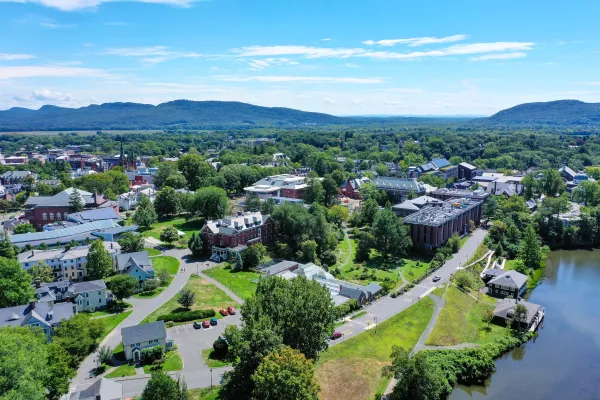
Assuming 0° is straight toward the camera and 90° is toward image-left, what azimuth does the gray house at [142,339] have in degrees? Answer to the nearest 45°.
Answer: approximately 0°

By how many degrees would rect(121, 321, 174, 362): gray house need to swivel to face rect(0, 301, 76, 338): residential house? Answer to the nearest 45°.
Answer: approximately 135° to its right

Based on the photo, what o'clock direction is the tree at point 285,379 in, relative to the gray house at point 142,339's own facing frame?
The tree is roughly at 11 o'clock from the gray house.

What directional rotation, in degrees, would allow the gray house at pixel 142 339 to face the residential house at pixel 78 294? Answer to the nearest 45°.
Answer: approximately 135° to its right

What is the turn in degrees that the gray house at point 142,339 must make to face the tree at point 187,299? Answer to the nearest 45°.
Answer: approximately 135° to its left

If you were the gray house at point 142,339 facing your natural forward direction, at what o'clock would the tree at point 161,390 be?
The tree is roughly at 12 o'clock from the gray house.

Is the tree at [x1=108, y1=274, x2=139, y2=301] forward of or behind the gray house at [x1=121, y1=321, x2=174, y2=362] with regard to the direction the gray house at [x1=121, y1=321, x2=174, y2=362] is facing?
behind

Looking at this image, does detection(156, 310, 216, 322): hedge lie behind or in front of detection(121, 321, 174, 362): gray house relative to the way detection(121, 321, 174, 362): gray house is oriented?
behind
